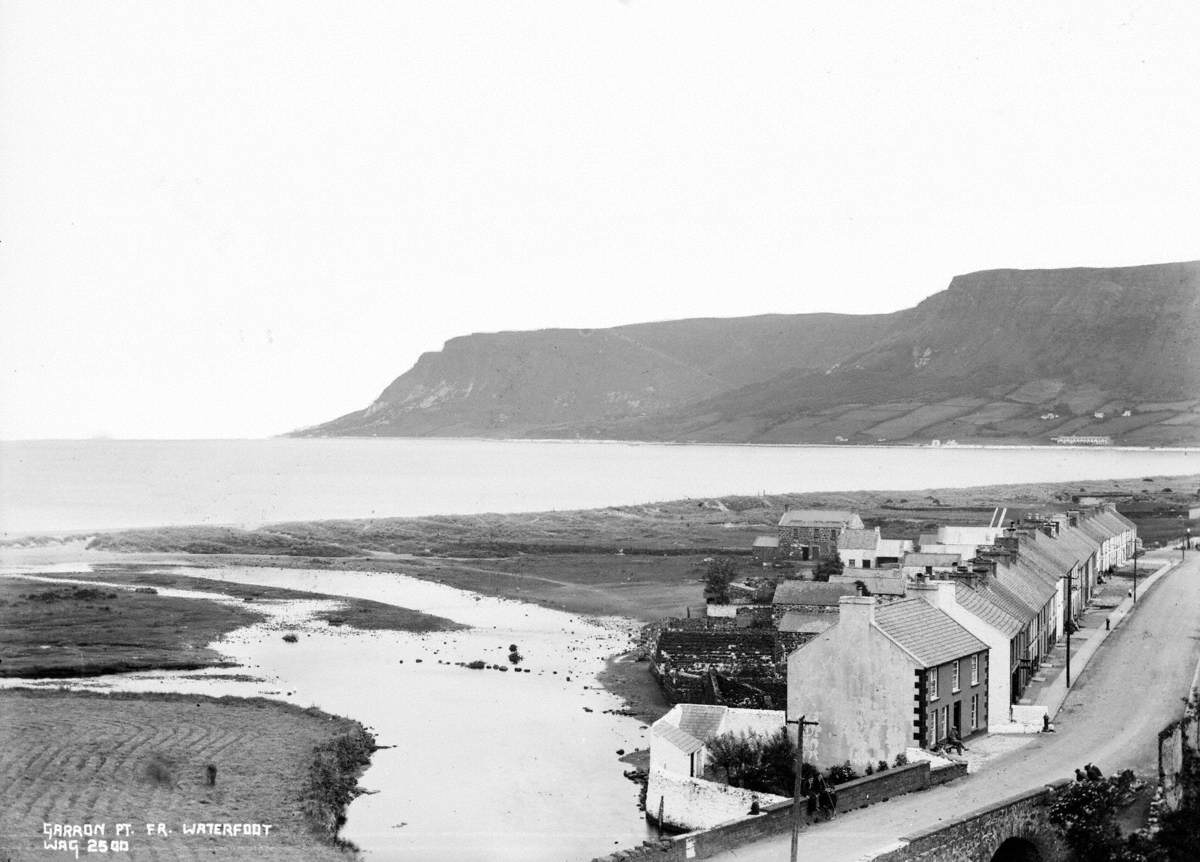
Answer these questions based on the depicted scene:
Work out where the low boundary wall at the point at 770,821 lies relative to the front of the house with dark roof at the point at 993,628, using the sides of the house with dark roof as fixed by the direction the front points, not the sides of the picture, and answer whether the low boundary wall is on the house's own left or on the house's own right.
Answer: on the house's own right

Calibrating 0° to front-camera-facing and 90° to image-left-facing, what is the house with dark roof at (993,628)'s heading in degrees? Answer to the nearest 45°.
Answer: approximately 315°

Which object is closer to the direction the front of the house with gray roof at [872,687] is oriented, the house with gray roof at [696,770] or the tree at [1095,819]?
the tree

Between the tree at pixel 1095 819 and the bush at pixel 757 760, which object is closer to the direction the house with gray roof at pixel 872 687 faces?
the tree

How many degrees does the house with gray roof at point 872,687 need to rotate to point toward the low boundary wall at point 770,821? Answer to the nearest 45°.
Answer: approximately 45° to its right

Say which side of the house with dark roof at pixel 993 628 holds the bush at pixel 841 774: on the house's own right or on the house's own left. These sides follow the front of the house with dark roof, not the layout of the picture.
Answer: on the house's own right

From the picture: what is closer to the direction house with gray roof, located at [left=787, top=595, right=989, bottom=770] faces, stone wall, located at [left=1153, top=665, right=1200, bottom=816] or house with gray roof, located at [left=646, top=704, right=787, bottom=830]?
the stone wall
